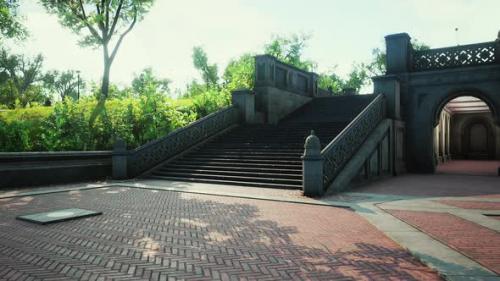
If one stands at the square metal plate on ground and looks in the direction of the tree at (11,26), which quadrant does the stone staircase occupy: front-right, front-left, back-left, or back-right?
front-right

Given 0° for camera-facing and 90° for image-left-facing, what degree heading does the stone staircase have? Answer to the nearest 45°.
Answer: approximately 45°

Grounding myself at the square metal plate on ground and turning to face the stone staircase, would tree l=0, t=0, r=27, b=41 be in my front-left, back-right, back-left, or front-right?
front-left

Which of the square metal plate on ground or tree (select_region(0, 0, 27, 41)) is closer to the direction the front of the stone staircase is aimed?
the square metal plate on ground

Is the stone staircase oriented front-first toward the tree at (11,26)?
no

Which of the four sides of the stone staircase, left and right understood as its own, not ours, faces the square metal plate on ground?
front
